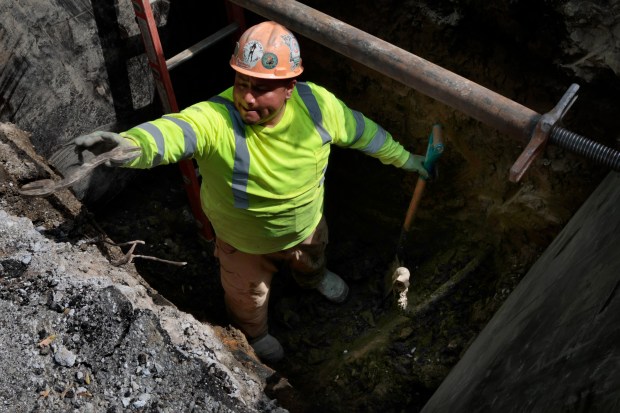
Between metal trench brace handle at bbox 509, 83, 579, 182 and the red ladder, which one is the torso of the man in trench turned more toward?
the metal trench brace handle

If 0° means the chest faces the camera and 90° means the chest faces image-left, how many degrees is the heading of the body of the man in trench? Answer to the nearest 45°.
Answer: approximately 0°

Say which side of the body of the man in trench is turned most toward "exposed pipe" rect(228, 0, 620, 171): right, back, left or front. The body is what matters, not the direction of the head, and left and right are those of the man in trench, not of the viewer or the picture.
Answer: left

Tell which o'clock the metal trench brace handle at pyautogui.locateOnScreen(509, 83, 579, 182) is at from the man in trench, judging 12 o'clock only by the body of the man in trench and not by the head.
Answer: The metal trench brace handle is roughly at 10 o'clock from the man in trench.

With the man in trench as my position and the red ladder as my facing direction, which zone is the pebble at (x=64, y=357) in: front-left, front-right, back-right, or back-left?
back-left
